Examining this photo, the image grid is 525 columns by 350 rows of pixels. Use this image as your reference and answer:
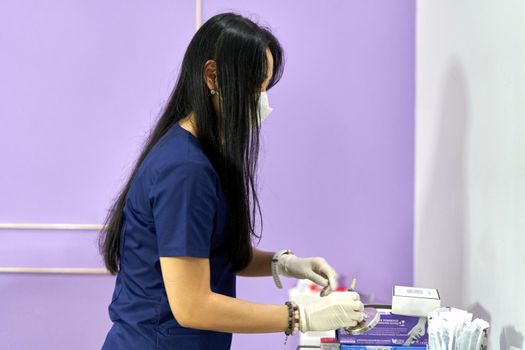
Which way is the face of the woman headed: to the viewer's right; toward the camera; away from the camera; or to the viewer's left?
to the viewer's right

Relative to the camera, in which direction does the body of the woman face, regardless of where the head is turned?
to the viewer's right
